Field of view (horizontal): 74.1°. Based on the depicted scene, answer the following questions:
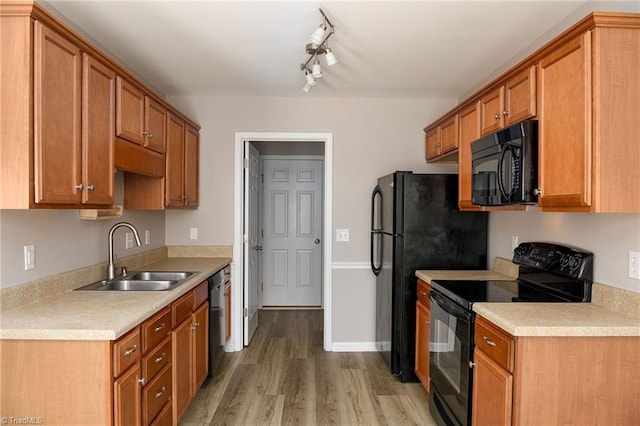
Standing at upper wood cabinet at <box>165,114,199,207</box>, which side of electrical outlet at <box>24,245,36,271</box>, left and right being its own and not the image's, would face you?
left

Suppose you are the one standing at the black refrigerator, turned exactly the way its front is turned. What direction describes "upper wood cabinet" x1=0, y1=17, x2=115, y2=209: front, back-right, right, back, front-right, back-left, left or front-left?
front-left

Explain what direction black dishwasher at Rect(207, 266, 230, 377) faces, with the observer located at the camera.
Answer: facing to the right of the viewer

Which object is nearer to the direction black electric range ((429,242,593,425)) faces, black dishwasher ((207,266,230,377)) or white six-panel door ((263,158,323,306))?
the black dishwasher

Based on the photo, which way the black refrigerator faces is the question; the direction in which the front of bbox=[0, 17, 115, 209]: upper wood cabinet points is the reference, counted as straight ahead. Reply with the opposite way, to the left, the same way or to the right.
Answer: the opposite way

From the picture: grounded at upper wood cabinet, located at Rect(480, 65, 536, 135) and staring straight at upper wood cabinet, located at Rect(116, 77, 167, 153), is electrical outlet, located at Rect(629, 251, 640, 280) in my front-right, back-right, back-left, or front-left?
back-left

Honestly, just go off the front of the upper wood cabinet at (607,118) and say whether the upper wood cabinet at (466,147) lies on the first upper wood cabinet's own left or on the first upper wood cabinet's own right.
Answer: on the first upper wood cabinet's own right

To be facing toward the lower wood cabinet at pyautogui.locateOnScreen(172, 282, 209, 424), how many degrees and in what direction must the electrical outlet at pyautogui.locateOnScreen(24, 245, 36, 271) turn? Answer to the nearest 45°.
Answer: approximately 45° to its left

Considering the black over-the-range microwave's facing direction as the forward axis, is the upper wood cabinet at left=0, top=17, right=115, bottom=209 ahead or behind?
ahead

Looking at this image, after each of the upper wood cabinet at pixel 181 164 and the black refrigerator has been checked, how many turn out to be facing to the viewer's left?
1

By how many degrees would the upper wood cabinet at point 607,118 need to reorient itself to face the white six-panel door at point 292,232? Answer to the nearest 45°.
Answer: approximately 90° to its right

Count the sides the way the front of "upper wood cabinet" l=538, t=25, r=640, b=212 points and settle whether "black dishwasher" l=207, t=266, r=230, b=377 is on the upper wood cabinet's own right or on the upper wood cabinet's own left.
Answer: on the upper wood cabinet's own right

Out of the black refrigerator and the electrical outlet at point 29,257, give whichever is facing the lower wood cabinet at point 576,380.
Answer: the electrical outlet
